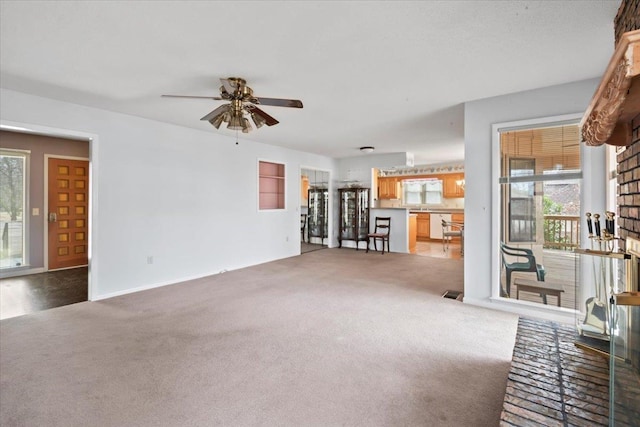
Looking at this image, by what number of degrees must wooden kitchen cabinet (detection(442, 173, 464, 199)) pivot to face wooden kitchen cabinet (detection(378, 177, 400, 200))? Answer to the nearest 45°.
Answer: approximately 90° to its right

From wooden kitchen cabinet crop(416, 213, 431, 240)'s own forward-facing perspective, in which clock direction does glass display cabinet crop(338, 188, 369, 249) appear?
The glass display cabinet is roughly at 1 o'clock from the wooden kitchen cabinet.

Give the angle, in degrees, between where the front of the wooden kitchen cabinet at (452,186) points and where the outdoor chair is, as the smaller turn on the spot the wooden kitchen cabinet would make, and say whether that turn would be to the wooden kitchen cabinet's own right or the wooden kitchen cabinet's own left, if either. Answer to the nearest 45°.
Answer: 0° — it already faces it

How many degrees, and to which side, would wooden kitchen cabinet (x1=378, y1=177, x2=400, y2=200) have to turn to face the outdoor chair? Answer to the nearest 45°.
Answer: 0° — it already faces it

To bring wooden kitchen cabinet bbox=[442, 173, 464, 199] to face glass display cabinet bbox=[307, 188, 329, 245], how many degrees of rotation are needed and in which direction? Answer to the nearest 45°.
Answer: approximately 45° to its right

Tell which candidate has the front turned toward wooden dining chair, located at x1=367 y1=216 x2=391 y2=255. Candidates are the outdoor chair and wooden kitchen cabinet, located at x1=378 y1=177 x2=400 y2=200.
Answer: the wooden kitchen cabinet

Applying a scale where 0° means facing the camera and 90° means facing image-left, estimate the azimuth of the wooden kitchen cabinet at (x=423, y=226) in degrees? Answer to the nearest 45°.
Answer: approximately 0°

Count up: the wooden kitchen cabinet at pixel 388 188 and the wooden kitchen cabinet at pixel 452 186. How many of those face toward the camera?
2
